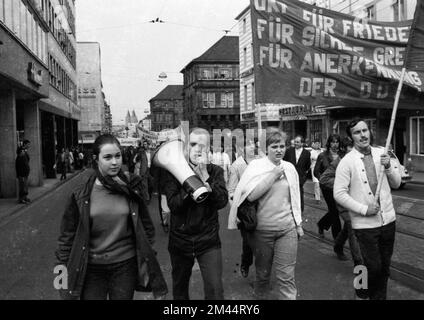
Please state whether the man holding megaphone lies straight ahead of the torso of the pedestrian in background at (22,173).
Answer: no

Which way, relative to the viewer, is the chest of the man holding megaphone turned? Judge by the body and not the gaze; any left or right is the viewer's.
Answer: facing the viewer

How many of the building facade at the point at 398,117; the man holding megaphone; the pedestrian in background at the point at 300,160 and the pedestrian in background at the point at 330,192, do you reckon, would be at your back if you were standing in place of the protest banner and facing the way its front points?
3

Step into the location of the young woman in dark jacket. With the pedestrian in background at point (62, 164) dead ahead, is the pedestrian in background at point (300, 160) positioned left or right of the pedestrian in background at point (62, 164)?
right

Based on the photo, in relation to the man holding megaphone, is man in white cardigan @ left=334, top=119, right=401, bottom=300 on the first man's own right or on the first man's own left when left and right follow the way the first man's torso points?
on the first man's own left

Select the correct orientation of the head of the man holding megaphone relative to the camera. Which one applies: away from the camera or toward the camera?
toward the camera

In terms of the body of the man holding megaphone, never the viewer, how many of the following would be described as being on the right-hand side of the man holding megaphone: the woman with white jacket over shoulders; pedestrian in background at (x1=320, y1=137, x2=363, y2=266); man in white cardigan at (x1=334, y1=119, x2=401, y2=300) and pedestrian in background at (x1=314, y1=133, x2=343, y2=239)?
0

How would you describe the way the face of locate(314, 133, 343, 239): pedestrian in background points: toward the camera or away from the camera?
toward the camera

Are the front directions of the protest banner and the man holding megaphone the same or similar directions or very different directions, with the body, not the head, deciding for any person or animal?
same or similar directions

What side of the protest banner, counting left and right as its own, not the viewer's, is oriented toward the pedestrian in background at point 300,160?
back

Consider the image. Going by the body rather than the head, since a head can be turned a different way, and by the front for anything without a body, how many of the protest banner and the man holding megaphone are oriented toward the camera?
2

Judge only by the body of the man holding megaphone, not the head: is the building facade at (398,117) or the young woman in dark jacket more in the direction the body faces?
the young woman in dark jacket

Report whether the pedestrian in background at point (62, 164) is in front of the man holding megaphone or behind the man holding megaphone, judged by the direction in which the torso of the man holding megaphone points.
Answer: behind
